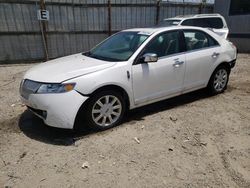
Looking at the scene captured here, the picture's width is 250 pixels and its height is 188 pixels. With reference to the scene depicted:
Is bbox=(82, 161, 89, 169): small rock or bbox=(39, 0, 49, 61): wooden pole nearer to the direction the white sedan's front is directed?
the small rock

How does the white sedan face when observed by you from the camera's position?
facing the viewer and to the left of the viewer

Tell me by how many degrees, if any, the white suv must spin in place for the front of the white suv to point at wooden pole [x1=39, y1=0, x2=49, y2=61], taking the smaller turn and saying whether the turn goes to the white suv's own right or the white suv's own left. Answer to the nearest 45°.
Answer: approximately 45° to the white suv's own right

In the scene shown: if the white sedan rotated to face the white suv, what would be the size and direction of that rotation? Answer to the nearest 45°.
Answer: approximately 180°

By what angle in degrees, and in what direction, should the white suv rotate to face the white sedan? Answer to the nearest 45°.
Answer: approximately 45° to its left

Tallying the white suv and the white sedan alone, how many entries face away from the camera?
0

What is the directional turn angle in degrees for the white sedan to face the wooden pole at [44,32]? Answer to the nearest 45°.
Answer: approximately 90° to its right
